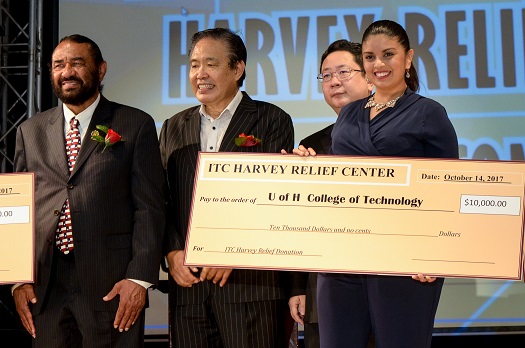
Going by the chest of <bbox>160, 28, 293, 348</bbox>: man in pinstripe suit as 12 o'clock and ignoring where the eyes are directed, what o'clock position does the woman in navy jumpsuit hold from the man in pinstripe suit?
The woman in navy jumpsuit is roughly at 9 o'clock from the man in pinstripe suit.

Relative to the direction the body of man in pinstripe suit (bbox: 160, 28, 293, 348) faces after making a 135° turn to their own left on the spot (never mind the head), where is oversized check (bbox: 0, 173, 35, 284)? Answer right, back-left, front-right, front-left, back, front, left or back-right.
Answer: back

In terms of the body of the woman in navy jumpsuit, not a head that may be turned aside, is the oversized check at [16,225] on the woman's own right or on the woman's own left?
on the woman's own right

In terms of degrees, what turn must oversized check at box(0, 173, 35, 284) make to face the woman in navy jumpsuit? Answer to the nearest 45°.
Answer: approximately 45° to its left

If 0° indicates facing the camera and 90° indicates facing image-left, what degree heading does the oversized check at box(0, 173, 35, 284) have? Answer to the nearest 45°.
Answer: approximately 0°

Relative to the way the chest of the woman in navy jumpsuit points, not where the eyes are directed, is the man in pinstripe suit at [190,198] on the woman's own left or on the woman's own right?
on the woman's own right

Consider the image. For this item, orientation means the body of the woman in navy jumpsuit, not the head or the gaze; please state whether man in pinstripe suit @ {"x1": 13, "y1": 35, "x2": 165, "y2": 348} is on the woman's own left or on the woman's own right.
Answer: on the woman's own right

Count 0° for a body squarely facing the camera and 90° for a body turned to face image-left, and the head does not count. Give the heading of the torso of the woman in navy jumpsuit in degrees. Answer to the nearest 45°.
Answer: approximately 45°

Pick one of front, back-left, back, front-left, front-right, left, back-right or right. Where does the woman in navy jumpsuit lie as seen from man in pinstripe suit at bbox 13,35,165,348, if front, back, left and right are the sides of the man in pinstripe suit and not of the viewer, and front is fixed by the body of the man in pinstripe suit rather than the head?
left
